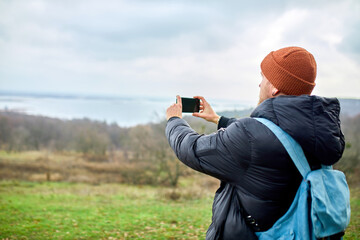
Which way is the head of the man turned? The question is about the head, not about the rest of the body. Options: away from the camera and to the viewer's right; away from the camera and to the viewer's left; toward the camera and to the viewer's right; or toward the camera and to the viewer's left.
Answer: away from the camera and to the viewer's left

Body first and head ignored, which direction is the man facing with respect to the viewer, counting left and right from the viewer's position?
facing away from the viewer and to the left of the viewer
